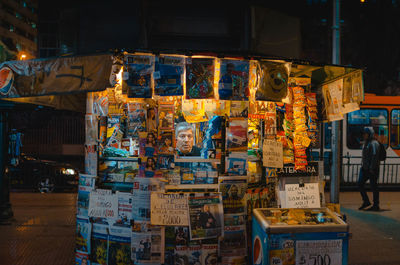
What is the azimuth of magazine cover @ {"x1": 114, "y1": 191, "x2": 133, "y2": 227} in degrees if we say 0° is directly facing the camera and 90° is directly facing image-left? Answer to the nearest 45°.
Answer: approximately 0°

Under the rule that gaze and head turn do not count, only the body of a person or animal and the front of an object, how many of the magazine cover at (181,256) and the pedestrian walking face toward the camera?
1

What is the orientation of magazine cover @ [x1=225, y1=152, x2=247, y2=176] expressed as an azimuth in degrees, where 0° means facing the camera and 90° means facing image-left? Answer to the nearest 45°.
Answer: approximately 0°

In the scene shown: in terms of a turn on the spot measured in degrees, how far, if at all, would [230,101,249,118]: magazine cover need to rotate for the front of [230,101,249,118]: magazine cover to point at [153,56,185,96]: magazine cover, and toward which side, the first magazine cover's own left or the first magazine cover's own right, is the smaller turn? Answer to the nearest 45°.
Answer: approximately 45° to the first magazine cover's own right

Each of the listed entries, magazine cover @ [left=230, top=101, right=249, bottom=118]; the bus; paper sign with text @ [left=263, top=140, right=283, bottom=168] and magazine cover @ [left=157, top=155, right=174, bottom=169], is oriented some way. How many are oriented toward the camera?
3
